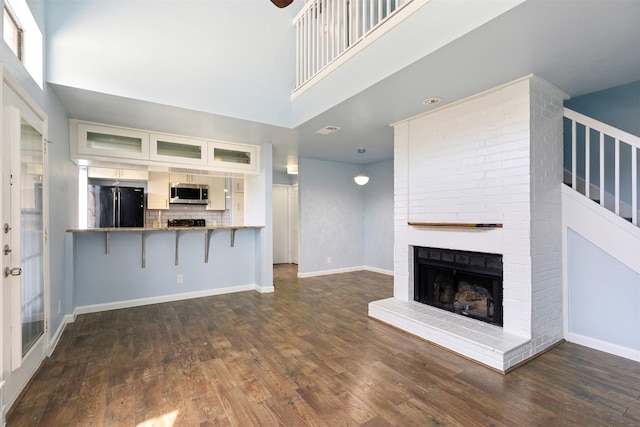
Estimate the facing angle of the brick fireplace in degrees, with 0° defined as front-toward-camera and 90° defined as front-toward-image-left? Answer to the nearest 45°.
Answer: approximately 45°

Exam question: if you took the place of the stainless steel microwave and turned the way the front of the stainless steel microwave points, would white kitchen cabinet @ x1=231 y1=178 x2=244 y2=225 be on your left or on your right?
on your left

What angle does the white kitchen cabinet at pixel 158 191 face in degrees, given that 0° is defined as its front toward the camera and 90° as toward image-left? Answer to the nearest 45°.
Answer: approximately 0°

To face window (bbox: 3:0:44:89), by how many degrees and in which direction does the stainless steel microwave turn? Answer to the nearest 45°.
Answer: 0° — it already faces it

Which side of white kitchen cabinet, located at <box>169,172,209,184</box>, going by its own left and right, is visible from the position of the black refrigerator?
right

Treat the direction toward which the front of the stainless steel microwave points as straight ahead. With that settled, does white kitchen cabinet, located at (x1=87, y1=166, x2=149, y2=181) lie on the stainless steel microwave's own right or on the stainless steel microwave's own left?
on the stainless steel microwave's own right

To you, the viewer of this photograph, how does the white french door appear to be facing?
facing to the right of the viewer
